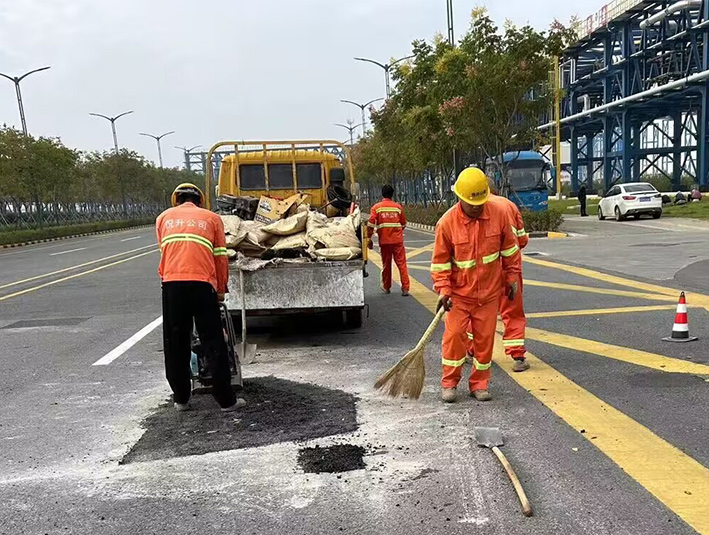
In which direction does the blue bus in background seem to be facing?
toward the camera

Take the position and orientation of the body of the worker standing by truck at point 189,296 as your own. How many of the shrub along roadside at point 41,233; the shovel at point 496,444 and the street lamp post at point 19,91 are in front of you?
2

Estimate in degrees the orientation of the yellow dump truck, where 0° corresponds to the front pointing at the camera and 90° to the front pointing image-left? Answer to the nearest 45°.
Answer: approximately 180°

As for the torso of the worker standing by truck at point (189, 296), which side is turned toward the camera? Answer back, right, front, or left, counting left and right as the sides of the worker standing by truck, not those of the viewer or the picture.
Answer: back

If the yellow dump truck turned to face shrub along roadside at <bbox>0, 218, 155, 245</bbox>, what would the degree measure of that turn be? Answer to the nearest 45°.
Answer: approximately 45° to its left

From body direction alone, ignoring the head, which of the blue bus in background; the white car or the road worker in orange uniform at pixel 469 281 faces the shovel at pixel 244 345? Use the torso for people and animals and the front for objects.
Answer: the blue bus in background

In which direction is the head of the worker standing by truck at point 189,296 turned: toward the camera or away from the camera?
away from the camera

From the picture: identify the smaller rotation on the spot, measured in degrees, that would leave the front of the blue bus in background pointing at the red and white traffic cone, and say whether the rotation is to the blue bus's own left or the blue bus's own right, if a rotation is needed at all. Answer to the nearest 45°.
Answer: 0° — it already faces it

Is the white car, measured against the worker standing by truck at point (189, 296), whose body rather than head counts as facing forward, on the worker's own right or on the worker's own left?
on the worker's own right

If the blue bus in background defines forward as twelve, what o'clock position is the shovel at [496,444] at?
The shovel is roughly at 12 o'clock from the blue bus in background.
